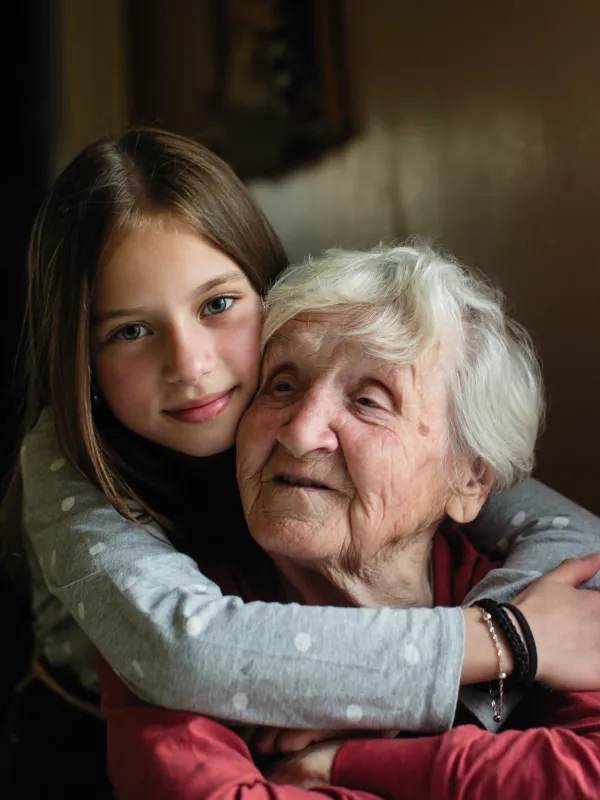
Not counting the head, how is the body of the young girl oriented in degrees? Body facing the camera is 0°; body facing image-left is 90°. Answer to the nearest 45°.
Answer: approximately 315°

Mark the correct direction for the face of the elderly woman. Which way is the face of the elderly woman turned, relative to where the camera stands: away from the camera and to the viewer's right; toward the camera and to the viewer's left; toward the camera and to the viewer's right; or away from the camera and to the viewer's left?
toward the camera and to the viewer's left

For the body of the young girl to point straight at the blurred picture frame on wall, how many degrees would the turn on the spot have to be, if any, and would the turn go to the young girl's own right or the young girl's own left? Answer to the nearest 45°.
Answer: approximately 135° to the young girl's own left

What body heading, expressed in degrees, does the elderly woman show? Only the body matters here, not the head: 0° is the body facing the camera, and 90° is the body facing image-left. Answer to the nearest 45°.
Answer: approximately 45°

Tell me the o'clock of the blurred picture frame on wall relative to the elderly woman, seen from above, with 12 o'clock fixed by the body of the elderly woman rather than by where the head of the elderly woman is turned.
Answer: The blurred picture frame on wall is roughly at 6 o'clock from the elderly woman.
